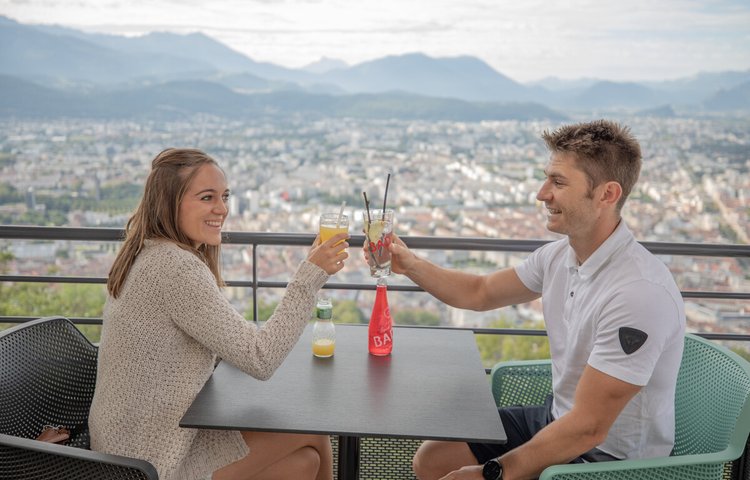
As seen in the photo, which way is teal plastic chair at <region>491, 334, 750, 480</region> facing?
to the viewer's left

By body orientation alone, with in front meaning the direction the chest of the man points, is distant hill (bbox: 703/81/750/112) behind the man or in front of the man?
behind

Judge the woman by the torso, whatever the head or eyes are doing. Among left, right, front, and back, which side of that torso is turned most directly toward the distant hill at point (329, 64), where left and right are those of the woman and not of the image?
left

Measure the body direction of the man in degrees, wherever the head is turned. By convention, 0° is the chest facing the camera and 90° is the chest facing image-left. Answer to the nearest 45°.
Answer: approximately 45°

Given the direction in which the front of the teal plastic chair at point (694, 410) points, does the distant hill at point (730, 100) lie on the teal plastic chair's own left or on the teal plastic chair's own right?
on the teal plastic chair's own right

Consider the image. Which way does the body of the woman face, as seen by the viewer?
to the viewer's right

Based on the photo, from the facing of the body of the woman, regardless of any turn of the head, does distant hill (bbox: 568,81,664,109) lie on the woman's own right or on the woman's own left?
on the woman's own left

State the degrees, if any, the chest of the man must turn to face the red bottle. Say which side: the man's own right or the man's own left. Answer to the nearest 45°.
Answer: approximately 45° to the man's own right

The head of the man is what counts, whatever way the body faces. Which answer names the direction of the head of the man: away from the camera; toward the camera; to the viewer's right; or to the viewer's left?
to the viewer's left

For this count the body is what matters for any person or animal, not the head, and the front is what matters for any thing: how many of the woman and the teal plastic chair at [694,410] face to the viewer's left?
1
